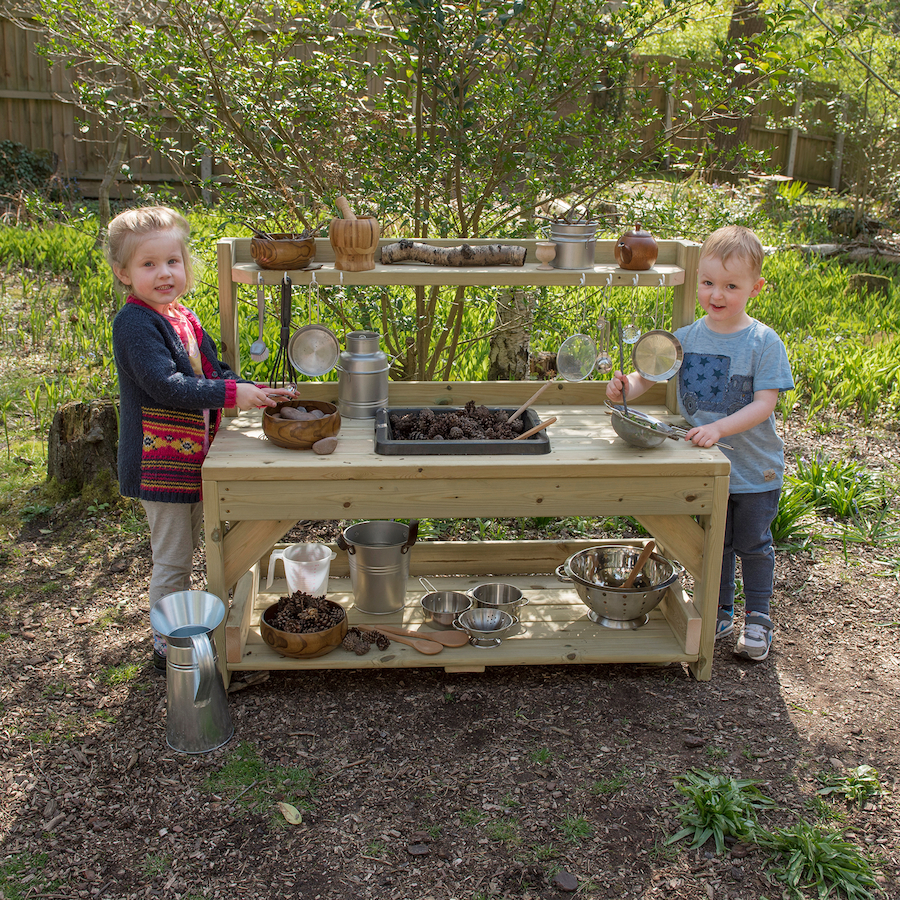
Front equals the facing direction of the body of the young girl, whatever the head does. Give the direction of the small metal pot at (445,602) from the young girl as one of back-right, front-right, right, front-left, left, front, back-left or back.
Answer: front-left

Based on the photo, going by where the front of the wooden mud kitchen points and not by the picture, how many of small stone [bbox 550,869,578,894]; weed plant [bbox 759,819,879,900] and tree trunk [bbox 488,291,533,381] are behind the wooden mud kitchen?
1

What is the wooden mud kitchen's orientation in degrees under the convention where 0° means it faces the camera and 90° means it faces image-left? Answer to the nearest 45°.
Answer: approximately 0°

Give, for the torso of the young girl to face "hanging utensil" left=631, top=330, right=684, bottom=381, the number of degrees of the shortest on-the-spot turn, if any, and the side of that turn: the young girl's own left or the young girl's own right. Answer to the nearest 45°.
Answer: approximately 45° to the young girl's own left

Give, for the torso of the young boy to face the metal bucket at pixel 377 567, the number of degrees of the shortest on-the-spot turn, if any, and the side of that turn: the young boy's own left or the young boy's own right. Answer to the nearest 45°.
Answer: approximately 45° to the young boy's own right

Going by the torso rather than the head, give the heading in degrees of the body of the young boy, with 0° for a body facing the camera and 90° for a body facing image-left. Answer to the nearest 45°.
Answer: approximately 45°

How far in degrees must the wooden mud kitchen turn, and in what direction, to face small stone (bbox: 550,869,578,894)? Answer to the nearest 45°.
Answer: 0° — it already faces it

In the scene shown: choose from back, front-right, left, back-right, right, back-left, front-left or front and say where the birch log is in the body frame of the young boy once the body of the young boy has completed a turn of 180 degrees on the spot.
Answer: back-left

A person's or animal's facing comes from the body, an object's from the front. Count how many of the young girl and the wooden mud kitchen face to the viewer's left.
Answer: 0

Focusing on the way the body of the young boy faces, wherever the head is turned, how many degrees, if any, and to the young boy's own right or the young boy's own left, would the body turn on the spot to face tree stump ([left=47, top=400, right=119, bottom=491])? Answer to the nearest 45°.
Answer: approximately 45° to the young boy's own right
